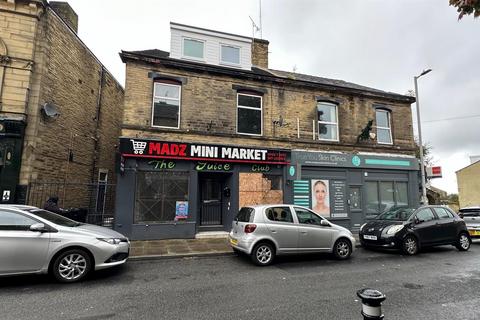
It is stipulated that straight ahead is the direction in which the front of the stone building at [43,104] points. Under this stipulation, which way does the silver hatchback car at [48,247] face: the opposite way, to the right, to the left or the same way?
to the left

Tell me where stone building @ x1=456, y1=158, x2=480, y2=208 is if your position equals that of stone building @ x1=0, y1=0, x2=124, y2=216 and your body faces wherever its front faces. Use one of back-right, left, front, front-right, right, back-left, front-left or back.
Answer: left

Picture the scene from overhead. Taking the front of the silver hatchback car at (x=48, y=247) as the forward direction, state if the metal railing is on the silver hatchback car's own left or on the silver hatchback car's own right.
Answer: on the silver hatchback car's own left

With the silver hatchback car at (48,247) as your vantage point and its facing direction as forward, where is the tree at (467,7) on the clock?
The tree is roughly at 2 o'clock from the silver hatchback car.

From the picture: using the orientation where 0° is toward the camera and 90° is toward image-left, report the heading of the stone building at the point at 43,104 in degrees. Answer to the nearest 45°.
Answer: approximately 0°

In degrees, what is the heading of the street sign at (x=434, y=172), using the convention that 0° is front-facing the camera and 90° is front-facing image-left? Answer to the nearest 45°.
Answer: approximately 0°

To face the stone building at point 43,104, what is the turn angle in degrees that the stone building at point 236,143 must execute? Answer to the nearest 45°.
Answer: approximately 90° to its right

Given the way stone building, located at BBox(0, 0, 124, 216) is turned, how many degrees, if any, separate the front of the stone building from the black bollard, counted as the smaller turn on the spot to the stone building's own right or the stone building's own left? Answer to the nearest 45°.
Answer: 0° — it already faces it

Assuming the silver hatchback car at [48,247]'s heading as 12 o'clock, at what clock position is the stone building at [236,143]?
The stone building is roughly at 11 o'clock from the silver hatchback car.

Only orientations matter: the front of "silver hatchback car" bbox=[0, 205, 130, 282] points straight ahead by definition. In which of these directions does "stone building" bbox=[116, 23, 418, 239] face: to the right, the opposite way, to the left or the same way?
to the right

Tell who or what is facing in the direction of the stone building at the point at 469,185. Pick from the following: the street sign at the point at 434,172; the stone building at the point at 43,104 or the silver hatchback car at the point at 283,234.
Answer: the silver hatchback car
